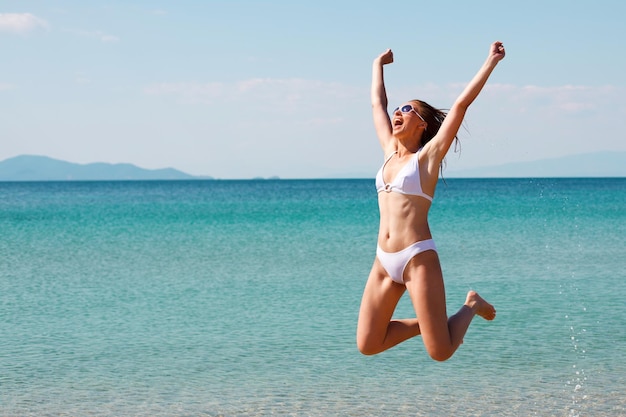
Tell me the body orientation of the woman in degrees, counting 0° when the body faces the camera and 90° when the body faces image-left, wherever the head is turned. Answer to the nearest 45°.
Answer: approximately 45°
